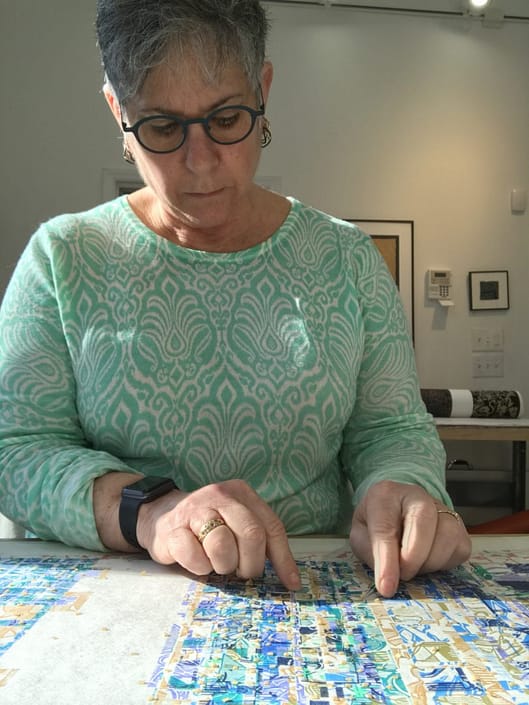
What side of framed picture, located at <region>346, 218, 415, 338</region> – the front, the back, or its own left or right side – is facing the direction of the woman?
front

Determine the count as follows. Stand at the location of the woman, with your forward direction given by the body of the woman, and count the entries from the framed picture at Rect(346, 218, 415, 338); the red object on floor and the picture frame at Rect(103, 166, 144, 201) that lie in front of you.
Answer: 0

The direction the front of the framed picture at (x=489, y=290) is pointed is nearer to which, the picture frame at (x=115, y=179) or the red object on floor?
the red object on floor

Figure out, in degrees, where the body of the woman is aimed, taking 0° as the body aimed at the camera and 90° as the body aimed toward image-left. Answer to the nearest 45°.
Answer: approximately 0°

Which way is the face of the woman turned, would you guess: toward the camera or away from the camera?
toward the camera

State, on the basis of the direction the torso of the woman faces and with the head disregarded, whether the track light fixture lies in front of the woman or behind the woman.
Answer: behind

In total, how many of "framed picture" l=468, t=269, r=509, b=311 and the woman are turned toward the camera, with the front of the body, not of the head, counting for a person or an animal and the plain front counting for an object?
2

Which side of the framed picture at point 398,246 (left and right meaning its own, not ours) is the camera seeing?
front

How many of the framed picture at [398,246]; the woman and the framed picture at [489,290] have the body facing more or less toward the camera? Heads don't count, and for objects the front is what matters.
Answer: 3

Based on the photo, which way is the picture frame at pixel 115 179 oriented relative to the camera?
toward the camera

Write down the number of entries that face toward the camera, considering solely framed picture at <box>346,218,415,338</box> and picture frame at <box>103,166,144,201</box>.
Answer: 2

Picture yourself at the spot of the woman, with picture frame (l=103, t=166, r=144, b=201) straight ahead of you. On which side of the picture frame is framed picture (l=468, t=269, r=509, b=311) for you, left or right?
right

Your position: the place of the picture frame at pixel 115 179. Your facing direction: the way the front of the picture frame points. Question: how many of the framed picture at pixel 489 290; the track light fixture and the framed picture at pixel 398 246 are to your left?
3

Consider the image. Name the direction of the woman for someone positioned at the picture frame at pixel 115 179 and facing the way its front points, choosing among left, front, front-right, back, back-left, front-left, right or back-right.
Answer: front

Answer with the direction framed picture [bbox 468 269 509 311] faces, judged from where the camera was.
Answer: facing the viewer

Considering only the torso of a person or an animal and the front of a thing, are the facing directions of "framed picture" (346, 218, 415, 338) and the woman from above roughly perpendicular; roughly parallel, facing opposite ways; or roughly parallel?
roughly parallel
